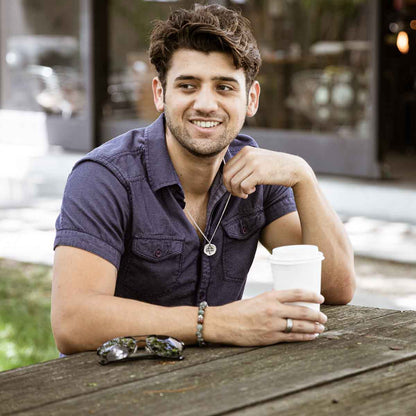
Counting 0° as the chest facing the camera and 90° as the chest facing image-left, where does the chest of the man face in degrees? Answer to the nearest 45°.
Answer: approximately 315°
